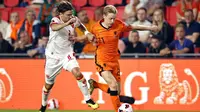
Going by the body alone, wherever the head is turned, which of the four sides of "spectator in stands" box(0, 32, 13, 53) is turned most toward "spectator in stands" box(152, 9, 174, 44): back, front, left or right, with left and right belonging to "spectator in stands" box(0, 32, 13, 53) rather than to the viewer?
left

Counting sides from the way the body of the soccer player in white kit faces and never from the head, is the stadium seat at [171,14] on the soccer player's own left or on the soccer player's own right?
on the soccer player's own left

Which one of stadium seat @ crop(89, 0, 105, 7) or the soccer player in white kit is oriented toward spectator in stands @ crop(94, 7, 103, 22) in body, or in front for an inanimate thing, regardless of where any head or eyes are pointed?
the stadium seat

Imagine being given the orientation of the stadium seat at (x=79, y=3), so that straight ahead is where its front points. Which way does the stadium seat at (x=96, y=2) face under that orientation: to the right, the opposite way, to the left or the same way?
the same way

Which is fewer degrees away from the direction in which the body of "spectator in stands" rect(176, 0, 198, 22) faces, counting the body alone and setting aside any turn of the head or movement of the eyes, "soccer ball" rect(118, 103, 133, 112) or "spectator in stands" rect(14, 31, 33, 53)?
the soccer ball

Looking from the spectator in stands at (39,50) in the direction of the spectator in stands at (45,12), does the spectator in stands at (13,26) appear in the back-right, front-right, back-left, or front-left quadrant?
front-left

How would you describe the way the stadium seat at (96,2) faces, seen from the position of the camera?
facing the viewer

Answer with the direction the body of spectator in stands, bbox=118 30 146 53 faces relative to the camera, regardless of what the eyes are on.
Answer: toward the camera

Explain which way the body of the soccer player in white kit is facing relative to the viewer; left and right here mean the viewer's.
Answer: facing the viewer and to the right of the viewer
